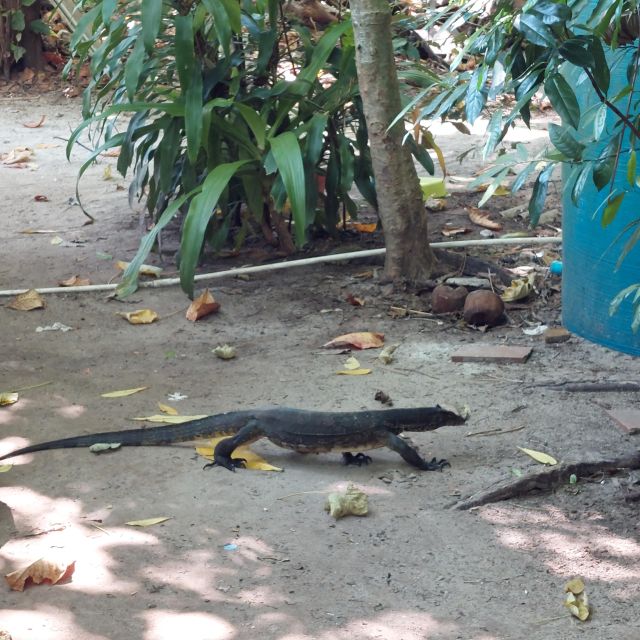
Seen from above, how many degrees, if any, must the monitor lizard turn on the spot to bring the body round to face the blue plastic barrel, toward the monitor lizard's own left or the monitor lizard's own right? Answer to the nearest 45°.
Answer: approximately 45° to the monitor lizard's own left

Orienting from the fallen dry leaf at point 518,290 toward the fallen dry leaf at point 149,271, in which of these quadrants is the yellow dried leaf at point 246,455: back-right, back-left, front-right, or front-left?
front-left

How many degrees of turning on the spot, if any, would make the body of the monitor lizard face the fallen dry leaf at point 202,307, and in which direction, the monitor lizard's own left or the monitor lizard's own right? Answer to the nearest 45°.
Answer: approximately 90° to the monitor lizard's own left

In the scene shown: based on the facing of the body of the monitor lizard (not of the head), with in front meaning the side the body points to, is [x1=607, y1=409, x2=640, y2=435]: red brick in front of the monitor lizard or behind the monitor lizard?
in front

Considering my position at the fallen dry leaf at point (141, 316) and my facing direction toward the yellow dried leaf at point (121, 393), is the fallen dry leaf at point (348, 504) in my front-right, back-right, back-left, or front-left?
front-left

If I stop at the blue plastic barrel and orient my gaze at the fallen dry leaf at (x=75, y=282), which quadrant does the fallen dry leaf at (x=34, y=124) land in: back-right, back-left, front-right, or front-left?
front-right

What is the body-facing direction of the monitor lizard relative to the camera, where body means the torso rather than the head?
to the viewer's right

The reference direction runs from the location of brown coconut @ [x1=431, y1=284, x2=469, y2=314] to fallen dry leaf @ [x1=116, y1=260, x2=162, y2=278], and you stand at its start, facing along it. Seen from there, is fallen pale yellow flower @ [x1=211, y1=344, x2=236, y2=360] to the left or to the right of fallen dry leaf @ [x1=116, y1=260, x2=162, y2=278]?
left

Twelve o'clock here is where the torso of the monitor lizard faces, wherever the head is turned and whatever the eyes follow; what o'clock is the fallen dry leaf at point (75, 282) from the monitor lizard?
The fallen dry leaf is roughly at 8 o'clock from the monitor lizard.

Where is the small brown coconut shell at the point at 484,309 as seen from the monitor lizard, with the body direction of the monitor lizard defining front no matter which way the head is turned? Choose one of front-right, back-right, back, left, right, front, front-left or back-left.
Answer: front-left

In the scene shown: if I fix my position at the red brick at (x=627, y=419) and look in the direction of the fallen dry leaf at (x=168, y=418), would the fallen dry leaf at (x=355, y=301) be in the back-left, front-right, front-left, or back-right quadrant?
front-right

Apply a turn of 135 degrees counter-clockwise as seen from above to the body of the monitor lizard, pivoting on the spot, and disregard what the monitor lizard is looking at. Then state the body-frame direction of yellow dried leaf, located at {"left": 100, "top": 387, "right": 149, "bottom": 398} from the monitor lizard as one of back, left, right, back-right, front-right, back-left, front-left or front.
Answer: front

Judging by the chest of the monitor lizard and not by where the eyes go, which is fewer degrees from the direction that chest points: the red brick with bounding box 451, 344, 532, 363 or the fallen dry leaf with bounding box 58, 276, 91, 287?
the red brick

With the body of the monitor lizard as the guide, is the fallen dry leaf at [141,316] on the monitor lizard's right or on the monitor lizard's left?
on the monitor lizard's left
